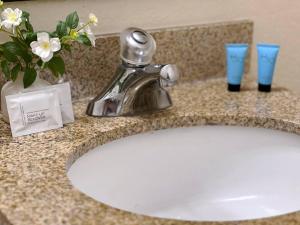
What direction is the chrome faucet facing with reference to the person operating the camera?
facing the viewer and to the right of the viewer

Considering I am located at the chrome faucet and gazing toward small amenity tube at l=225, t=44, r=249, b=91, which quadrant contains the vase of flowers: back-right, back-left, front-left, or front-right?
back-left
